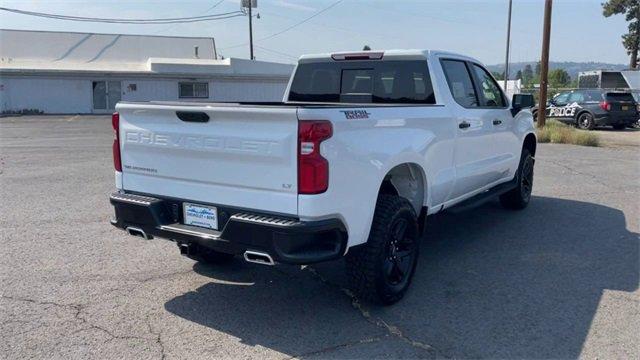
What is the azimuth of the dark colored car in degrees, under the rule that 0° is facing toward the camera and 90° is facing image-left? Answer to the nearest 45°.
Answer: approximately 135°

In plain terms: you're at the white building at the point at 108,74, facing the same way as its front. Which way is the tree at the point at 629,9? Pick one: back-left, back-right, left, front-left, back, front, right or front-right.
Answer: left

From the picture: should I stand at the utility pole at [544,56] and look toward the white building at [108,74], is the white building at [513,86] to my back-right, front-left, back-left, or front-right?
front-right

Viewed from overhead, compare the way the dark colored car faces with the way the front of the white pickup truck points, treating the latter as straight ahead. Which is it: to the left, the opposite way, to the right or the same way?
to the left

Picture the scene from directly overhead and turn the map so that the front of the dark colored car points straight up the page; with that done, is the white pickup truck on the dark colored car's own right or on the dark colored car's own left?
on the dark colored car's own left

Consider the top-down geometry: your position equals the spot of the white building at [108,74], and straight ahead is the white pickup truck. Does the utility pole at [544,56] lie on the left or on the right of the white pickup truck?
left

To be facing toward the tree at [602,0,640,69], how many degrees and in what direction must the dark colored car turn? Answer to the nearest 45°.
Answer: approximately 45° to its right

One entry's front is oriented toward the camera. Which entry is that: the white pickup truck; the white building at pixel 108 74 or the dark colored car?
the white building

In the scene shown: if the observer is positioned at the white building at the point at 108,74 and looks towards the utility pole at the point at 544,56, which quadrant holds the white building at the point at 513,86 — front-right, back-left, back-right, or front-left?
front-left

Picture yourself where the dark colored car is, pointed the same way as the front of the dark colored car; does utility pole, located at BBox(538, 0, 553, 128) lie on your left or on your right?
on your left

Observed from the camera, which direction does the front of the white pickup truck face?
facing away from the viewer and to the right of the viewer

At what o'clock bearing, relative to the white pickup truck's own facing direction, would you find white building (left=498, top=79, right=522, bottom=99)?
The white building is roughly at 11 o'clock from the white pickup truck.

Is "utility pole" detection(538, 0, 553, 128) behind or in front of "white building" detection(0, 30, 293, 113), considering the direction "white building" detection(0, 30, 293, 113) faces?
in front

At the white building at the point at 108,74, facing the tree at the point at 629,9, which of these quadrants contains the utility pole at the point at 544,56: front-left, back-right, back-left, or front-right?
front-right

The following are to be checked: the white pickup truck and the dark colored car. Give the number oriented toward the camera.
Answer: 0

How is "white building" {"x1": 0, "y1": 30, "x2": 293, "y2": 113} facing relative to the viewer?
toward the camera

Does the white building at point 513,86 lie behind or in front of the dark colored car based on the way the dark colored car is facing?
in front

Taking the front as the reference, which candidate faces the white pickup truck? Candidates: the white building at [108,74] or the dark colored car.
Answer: the white building
